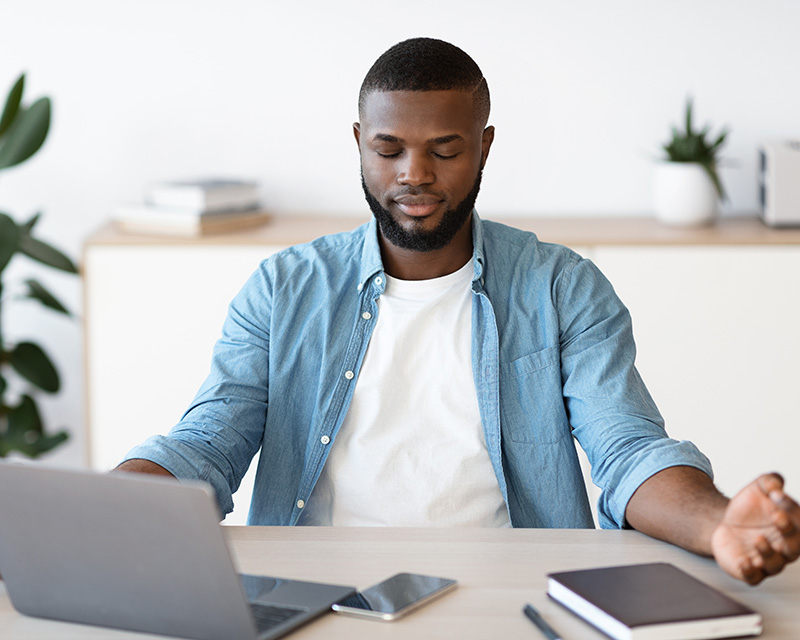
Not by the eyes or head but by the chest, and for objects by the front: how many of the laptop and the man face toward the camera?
1

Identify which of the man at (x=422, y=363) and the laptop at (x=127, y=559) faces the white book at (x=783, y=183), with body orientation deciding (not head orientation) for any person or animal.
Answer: the laptop

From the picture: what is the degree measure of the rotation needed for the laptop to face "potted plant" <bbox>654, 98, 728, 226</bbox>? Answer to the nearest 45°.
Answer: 0° — it already faces it

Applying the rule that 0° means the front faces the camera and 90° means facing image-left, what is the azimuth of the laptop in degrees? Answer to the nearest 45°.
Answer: approximately 225°

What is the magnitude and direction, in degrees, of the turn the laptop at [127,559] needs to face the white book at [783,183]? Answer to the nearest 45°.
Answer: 0° — it already faces it

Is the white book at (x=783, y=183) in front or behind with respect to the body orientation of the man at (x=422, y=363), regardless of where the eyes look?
behind

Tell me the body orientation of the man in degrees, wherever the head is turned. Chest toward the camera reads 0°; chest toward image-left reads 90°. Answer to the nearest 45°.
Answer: approximately 0°

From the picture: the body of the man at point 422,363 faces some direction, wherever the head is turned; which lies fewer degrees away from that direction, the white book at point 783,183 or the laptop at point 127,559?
the laptop

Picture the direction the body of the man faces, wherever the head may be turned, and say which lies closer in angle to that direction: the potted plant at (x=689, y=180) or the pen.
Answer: the pen
